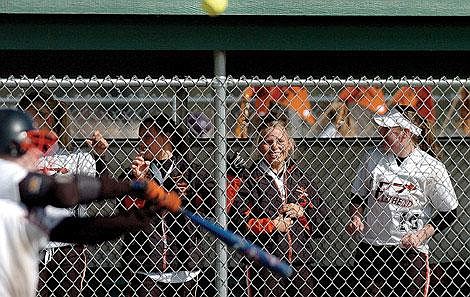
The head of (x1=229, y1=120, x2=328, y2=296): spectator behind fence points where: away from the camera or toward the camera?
toward the camera

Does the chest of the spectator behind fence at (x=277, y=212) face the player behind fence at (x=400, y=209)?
no

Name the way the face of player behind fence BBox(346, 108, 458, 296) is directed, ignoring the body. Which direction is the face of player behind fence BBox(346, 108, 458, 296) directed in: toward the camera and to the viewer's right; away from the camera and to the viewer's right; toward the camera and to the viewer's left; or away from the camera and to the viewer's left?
toward the camera and to the viewer's left

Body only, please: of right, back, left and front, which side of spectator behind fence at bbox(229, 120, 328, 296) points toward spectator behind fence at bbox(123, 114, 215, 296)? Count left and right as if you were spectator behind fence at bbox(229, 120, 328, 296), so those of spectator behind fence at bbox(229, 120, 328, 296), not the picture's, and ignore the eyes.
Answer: right

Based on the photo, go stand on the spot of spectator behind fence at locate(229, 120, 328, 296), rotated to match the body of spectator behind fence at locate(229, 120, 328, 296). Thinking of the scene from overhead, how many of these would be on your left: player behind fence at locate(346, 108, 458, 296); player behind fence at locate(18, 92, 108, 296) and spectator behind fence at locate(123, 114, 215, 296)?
1

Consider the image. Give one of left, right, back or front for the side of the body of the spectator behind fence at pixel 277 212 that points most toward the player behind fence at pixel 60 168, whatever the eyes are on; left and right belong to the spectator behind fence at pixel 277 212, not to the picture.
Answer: right

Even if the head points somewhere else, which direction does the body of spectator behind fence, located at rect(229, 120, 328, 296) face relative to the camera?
toward the camera
